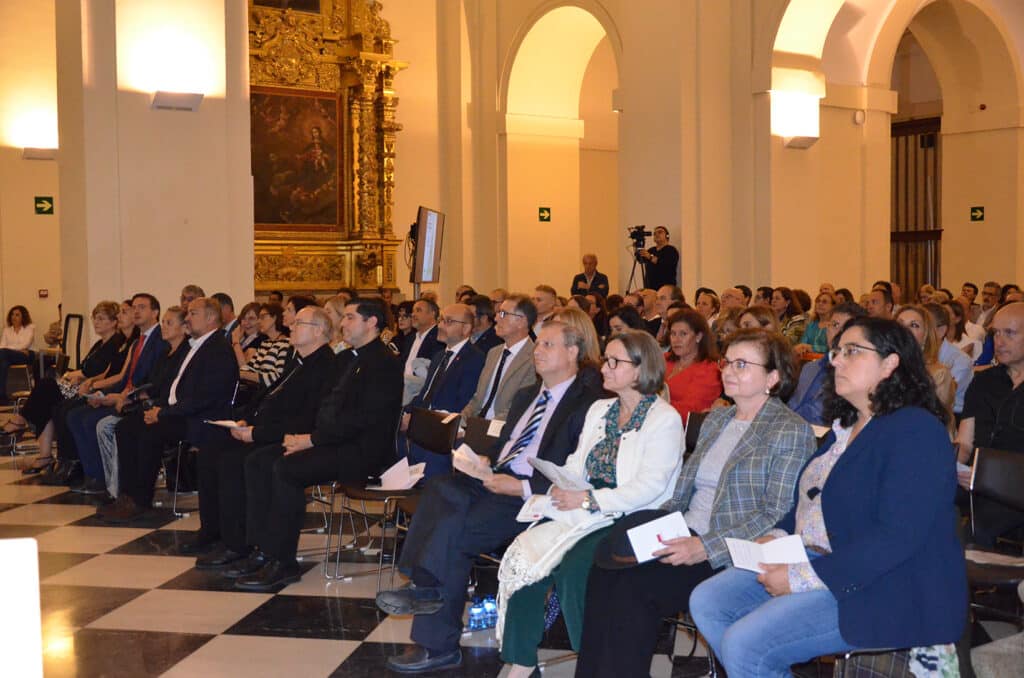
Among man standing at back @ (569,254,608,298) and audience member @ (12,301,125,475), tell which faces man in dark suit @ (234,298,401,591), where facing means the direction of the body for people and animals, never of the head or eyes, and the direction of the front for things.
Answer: the man standing at back

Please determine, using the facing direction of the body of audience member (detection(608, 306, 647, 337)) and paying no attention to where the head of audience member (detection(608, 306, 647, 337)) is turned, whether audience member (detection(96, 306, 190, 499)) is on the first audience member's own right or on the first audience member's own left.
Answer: on the first audience member's own right

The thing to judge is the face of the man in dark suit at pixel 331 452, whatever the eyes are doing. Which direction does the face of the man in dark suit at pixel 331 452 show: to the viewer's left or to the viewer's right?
to the viewer's left

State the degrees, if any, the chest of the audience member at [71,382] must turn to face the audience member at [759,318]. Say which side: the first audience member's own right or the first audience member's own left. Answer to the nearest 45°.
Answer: approximately 135° to the first audience member's own left

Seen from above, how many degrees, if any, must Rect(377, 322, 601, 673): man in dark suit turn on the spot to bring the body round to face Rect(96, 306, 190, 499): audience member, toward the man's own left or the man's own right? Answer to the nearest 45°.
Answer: approximately 90° to the man's own right

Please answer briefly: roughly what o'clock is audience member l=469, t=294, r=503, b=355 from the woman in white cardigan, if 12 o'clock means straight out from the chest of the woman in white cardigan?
The audience member is roughly at 4 o'clock from the woman in white cardigan.

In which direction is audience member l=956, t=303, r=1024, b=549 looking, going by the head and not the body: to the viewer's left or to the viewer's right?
to the viewer's left

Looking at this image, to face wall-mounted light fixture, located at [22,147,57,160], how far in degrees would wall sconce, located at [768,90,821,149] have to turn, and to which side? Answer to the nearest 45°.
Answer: approximately 45° to its right

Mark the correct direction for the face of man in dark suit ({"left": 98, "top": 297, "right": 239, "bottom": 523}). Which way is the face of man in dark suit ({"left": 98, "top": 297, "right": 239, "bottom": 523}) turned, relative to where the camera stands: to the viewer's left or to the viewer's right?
to the viewer's left

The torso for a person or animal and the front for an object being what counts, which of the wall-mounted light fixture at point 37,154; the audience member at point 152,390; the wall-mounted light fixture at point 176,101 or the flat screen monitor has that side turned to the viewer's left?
the audience member

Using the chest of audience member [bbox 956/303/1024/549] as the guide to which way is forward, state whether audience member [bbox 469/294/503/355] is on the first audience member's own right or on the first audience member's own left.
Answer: on the first audience member's own right

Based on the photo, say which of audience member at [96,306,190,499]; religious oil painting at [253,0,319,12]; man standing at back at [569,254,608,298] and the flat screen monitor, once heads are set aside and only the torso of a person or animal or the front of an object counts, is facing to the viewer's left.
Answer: the audience member
